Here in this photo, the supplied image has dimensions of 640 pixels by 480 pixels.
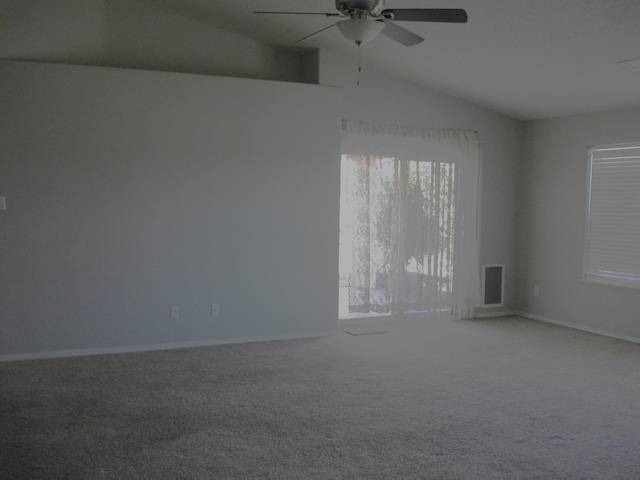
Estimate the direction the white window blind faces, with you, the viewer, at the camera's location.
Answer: facing the viewer and to the left of the viewer

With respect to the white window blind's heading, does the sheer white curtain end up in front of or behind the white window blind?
in front

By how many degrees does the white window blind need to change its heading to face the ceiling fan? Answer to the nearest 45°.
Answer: approximately 45° to its left

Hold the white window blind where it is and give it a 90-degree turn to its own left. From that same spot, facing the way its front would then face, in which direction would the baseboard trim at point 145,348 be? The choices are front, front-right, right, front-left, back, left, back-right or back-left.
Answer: right

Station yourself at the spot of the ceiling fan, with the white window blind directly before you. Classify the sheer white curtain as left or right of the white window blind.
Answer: left

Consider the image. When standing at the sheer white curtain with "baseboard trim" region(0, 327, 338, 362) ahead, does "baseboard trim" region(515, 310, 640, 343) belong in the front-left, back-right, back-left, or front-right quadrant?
back-left
